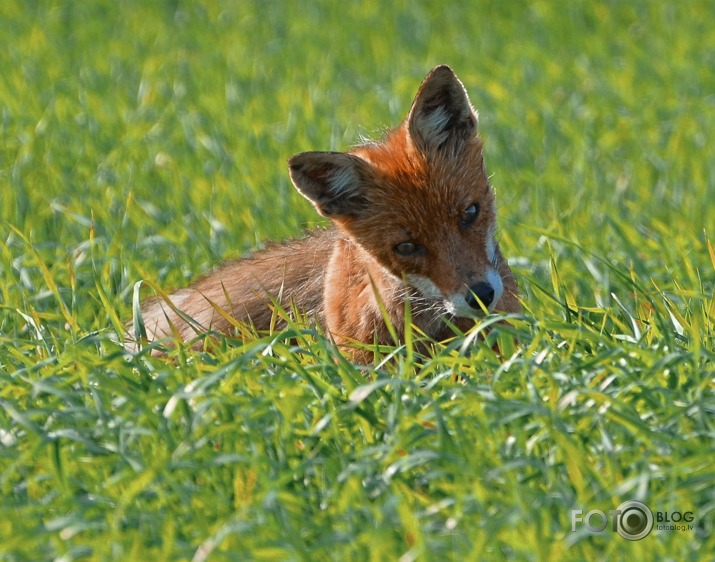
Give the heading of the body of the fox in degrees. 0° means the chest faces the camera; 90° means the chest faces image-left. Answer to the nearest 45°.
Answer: approximately 315°
